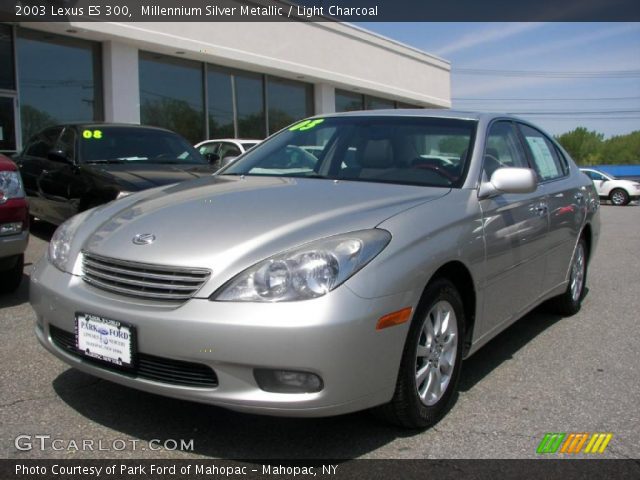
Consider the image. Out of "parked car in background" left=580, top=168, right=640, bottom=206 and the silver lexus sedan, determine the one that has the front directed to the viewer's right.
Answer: the parked car in background

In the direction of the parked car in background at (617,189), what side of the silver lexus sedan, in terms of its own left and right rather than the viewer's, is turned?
back

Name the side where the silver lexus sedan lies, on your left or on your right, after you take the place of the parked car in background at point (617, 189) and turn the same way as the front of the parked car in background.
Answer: on your right

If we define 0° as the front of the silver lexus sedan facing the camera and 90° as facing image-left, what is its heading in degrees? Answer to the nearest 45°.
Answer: approximately 45°

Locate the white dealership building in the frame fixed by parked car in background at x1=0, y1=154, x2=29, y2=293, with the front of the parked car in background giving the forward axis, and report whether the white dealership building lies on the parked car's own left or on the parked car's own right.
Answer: on the parked car's own left

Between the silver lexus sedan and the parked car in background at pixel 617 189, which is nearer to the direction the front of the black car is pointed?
the silver lexus sedan

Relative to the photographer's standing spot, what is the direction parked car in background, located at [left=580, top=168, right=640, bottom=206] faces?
facing to the right of the viewer

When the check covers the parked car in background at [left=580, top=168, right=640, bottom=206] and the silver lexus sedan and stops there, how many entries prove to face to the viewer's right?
1

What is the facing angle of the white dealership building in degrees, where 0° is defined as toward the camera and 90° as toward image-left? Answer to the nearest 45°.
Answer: approximately 315°

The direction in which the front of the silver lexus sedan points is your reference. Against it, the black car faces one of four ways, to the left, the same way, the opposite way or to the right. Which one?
to the left

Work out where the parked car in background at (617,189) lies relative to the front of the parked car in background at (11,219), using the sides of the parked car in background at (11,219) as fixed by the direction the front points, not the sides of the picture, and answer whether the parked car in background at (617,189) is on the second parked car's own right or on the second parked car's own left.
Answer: on the second parked car's own left

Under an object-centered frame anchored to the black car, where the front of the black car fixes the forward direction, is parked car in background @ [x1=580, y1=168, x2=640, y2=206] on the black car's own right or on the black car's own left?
on the black car's own left

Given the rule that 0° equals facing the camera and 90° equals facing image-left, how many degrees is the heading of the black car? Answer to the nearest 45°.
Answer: approximately 315°
